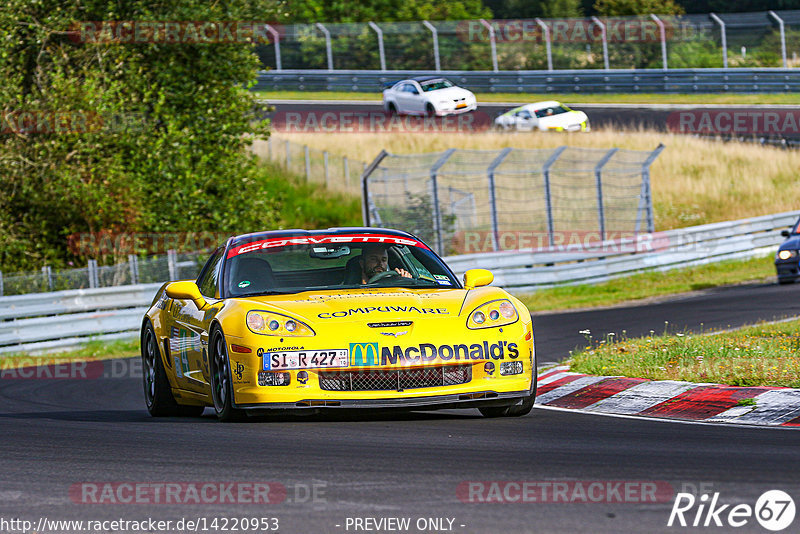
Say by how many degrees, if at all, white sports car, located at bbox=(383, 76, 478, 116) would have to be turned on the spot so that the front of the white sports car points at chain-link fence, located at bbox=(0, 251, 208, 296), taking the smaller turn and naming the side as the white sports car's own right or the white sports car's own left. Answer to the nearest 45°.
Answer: approximately 45° to the white sports car's own right

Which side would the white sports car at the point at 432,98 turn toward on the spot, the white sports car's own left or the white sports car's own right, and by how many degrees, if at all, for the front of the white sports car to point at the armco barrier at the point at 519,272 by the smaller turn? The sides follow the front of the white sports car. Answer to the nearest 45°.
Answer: approximately 45° to the white sports car's own right

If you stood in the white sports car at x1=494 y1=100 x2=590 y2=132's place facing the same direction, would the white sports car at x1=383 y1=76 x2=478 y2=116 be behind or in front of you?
behind

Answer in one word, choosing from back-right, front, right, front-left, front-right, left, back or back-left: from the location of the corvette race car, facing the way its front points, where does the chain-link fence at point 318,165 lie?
back

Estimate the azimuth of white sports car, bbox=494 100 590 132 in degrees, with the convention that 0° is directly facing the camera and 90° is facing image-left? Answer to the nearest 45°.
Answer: approximately 315°

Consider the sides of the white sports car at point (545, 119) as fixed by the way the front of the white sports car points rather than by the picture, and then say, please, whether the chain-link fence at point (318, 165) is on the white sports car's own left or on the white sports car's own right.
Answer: on the white sports car's own right

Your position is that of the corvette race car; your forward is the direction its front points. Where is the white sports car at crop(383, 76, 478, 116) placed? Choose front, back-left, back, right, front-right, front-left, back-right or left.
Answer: back

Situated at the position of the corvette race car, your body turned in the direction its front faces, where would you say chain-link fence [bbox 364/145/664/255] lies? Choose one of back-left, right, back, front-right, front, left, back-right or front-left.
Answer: back

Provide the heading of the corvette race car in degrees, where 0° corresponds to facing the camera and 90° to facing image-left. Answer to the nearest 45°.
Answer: approximately 0°

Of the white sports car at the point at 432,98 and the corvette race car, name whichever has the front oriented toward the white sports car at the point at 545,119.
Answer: the white sports car at the point at 432,98
